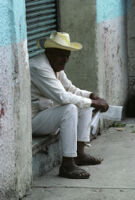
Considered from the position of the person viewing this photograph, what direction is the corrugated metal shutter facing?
facing the viewer and to the right of the viewer

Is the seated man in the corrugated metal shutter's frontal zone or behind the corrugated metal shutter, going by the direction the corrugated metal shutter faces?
frontal zone
